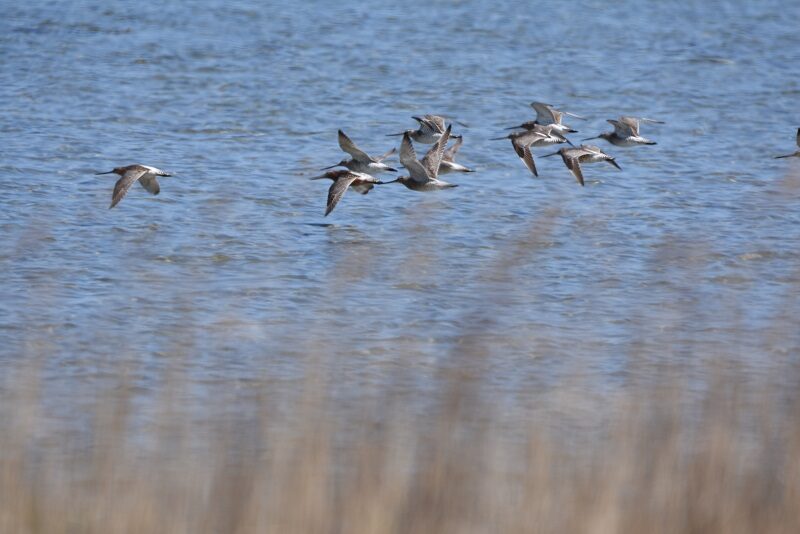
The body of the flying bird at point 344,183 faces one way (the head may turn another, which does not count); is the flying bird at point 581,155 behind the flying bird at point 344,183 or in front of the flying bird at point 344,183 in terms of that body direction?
behind

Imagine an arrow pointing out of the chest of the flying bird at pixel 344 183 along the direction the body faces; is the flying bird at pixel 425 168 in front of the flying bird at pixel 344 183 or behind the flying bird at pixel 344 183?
behind

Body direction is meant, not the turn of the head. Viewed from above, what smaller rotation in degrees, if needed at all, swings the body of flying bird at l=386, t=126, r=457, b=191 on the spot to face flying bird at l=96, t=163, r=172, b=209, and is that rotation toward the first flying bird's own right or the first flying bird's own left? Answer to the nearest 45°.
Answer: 0° — it already faces it

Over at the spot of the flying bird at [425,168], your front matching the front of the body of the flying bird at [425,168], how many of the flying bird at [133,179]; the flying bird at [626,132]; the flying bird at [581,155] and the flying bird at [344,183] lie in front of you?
2

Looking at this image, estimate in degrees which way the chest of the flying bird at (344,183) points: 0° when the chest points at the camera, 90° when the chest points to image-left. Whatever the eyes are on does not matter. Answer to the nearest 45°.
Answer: approximately 90°

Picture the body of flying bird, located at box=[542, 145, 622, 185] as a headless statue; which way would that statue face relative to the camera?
to the viewer's left

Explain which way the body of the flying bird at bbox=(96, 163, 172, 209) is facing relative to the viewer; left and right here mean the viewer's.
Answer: facing to the left of the viewer

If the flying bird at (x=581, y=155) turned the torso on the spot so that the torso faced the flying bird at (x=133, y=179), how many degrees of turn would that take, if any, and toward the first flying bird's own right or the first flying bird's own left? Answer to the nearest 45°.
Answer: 0° — it already faces it

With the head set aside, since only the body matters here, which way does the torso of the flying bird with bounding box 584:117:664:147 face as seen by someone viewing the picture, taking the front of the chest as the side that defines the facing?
to the viewer's left

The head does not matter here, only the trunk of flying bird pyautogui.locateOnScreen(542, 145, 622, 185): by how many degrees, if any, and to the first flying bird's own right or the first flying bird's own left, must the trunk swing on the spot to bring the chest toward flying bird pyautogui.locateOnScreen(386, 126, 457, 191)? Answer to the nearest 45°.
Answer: approximately 45° to the first flying bird's own left

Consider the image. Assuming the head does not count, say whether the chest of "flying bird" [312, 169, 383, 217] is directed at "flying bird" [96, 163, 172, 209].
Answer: yes

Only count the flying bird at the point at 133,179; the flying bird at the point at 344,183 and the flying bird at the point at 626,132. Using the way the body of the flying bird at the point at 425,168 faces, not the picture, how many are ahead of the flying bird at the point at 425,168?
2

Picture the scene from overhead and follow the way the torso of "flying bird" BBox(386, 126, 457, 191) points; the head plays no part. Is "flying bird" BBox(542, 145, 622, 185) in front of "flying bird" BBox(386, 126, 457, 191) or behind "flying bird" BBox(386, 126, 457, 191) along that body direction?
behind

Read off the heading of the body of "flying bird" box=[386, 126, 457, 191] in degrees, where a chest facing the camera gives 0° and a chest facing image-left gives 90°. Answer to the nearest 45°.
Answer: approximately 90°
